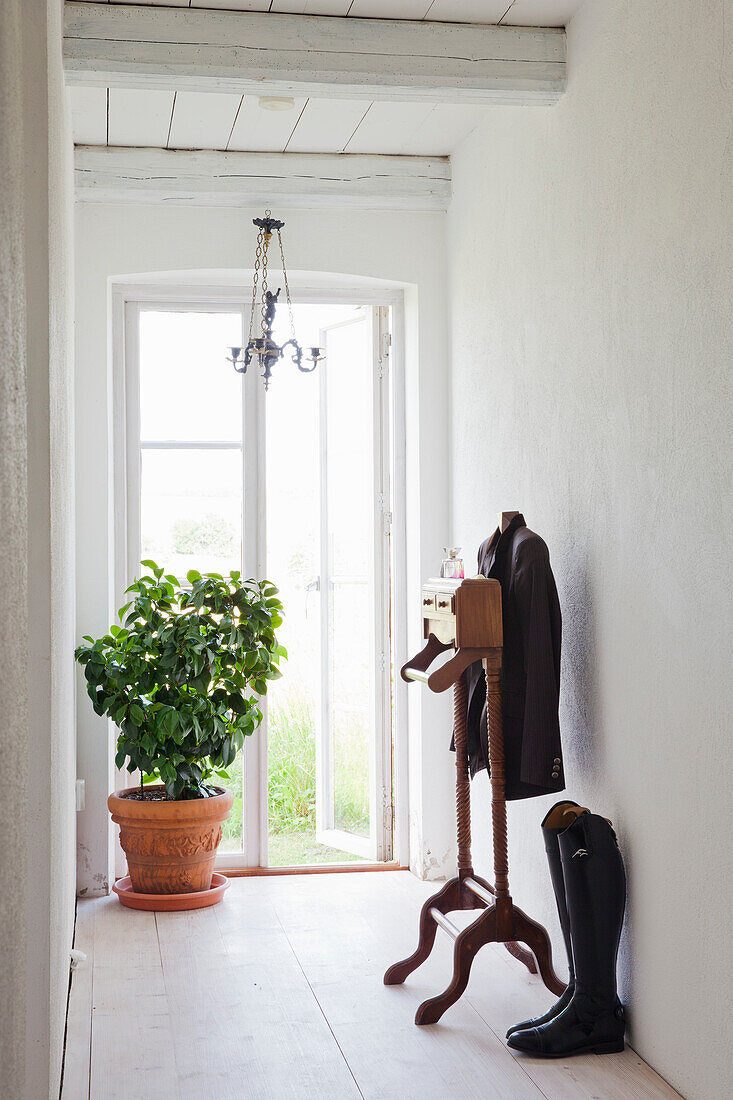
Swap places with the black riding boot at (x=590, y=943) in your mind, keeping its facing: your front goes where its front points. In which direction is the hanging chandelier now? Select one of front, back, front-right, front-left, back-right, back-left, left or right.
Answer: front-right

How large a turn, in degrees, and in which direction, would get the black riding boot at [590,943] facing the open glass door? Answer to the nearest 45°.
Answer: approximately 45° to its right

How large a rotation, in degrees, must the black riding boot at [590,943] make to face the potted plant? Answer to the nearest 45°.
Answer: approximately 45° to its right

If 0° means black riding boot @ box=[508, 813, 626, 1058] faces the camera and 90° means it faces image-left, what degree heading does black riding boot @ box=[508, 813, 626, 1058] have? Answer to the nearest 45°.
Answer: approximately 90°

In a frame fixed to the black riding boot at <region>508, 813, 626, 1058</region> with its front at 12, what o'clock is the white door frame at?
The white door frame is roughly at 2 o'clock from the black riding boot.
